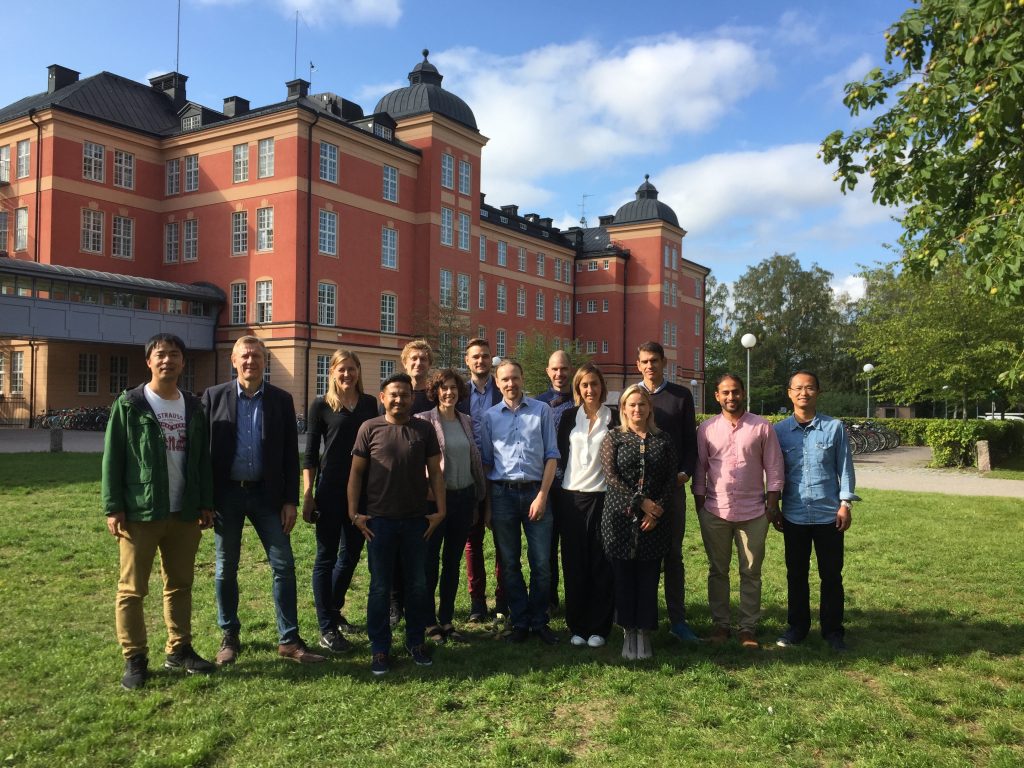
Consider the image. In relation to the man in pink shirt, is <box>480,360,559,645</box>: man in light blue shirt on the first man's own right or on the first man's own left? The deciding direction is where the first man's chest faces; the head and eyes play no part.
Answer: on the first man's own right

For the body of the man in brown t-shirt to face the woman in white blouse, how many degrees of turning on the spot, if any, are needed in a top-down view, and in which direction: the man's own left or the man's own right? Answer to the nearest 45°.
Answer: approximately 90° to the man's own left

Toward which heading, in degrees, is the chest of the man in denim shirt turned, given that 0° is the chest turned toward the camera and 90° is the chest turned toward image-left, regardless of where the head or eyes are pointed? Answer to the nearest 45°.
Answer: approximately 0°

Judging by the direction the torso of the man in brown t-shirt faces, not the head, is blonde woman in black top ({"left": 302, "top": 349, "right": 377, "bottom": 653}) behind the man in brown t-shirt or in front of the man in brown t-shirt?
behind

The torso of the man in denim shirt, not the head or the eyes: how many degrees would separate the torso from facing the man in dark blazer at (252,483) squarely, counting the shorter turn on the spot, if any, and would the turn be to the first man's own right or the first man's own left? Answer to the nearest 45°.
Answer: approximately 45° to the first man's own right

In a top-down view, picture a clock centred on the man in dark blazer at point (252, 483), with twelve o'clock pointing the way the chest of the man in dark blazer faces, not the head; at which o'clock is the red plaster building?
The red plaster building is roughly at 6 o'clock from the man in dark blazer.
